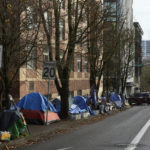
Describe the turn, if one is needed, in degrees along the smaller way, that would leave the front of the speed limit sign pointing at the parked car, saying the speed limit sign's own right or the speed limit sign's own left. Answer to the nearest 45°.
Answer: approximately 135° to the speed limit sign's own left

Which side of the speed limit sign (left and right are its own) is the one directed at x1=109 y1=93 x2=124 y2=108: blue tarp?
back

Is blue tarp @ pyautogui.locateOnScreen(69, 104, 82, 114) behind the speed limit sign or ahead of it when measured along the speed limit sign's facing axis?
behind

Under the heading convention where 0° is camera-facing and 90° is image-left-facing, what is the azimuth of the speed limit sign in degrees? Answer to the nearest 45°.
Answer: approximately 0°
